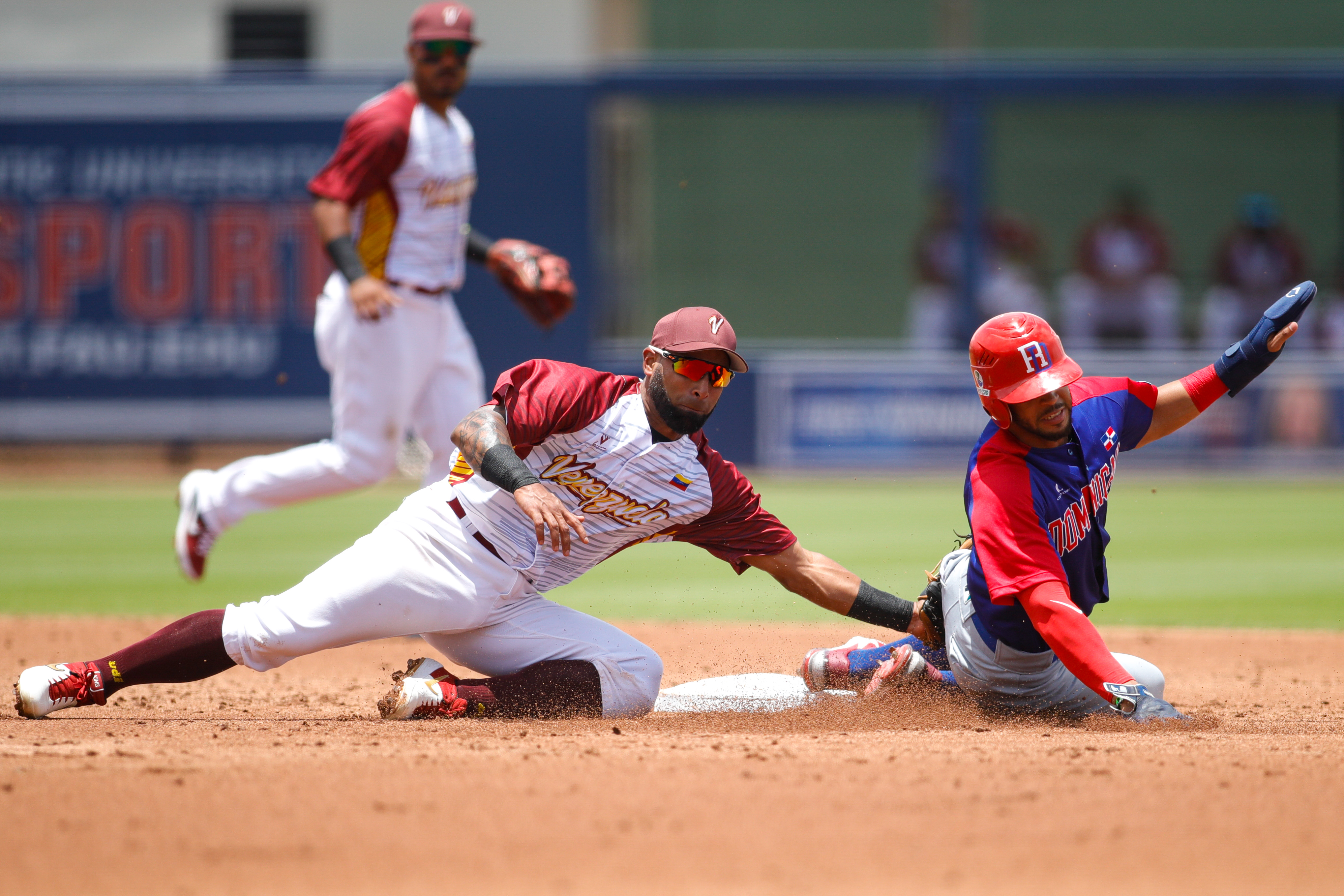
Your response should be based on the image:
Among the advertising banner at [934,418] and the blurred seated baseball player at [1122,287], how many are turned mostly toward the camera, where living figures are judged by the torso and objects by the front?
2

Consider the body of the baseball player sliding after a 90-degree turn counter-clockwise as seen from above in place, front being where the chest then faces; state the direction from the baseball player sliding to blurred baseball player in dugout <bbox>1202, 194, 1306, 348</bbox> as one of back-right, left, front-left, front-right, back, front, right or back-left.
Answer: front-left

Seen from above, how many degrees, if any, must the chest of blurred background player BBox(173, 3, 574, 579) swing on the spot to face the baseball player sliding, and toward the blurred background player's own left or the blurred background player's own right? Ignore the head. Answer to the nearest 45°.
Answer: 0° — they already face them

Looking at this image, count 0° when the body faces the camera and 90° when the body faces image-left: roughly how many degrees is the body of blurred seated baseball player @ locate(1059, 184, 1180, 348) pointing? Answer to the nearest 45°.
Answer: approximately 0°

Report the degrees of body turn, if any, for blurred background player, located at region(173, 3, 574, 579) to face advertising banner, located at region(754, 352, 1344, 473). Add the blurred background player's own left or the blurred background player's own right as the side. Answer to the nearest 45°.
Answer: approximately 90° to the blurred background player's own left

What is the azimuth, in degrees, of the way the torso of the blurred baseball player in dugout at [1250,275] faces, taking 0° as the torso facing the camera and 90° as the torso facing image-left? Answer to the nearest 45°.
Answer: approximately 0°

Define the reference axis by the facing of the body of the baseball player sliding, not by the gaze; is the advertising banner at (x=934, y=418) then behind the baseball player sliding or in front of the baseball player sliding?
behind
